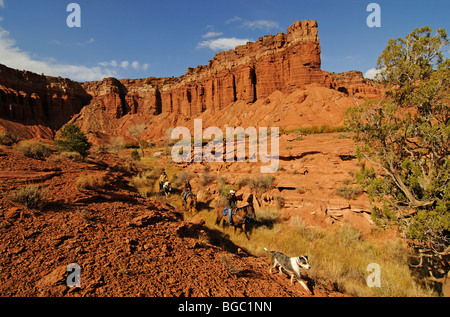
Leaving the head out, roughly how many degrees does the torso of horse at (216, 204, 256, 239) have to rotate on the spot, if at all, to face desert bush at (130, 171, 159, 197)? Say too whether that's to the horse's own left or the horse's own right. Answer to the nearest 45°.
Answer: approximately 180°

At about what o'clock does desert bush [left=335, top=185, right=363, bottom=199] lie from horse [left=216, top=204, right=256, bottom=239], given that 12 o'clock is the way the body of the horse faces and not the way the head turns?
The desert bush is roughly at 10 o'clock from the horse.

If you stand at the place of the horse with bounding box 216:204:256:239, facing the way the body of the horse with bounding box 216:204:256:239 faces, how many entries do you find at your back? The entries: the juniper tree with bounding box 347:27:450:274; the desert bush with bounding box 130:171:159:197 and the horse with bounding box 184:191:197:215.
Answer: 2

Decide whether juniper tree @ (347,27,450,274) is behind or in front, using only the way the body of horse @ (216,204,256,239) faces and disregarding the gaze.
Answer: in front

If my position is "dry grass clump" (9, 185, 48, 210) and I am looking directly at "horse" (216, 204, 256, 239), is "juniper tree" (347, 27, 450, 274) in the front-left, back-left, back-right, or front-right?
front-right

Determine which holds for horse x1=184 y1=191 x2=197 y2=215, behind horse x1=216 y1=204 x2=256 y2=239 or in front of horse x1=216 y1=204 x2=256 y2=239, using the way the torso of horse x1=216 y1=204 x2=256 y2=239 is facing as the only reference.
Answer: behind

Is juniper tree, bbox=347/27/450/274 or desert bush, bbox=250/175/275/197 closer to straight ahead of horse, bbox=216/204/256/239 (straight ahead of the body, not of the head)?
the juniper tree

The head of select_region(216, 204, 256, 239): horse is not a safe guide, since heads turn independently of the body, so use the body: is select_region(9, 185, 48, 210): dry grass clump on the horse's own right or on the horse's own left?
on the horse's own right

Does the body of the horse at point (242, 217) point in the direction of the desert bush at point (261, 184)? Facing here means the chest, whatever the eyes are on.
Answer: no

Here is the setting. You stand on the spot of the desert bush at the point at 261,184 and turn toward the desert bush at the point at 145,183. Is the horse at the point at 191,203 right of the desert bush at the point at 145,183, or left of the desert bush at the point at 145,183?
left
